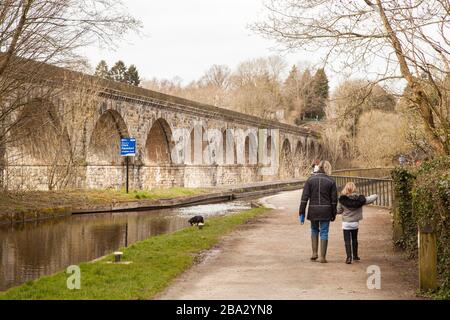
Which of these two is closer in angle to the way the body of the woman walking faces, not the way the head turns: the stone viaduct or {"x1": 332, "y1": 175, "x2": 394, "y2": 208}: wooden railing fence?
the wooden railing fence

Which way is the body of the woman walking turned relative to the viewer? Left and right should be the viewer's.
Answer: facing away from the viewer

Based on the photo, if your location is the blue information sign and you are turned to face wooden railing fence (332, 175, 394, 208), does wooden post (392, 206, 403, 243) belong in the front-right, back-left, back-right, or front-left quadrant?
front-right

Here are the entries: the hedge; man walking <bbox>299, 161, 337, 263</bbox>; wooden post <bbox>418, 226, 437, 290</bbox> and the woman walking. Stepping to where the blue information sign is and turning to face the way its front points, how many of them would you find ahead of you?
4

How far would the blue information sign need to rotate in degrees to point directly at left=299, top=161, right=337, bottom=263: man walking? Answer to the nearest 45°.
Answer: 0° — it already faces them

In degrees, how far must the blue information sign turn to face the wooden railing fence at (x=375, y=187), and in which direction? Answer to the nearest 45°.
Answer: approximately 45° to its left

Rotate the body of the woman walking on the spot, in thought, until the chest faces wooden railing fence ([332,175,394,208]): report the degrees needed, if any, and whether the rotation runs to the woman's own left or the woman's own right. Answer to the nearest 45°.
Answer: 0° — they already face it

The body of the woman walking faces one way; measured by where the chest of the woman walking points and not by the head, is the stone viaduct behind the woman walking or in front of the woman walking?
in front

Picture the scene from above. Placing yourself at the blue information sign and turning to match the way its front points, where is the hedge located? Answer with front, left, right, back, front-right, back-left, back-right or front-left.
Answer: front

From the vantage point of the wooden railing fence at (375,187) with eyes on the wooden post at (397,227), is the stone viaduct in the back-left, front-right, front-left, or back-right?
back-right

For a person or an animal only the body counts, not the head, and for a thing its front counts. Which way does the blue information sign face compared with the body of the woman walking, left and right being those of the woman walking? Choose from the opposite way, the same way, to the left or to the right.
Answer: the opposite way

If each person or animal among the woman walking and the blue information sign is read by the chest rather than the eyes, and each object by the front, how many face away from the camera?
1

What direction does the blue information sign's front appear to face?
toward the camera

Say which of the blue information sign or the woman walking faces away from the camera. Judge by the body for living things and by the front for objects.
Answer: the woman walking
